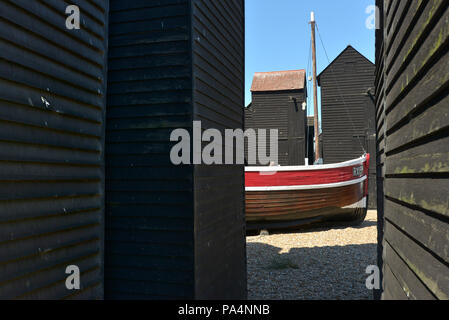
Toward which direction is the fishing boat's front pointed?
to the viewer's right

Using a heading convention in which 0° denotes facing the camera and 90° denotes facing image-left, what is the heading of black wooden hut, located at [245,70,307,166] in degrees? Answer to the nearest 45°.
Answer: approximately 0°

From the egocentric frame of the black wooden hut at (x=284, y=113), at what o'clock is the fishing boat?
The fishing boat is roughly at 12 o'clock from the black wooden hut.

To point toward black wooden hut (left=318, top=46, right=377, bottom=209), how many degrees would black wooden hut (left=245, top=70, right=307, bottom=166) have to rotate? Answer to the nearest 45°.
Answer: approximately 45° to its left

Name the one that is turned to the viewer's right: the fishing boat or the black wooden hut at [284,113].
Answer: the fishing boat

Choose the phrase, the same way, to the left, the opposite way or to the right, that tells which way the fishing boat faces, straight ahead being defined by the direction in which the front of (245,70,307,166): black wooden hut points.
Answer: to the left

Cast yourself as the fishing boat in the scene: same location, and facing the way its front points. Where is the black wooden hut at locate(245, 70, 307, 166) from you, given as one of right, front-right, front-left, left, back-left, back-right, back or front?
left

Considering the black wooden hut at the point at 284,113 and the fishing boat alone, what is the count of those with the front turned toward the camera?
1

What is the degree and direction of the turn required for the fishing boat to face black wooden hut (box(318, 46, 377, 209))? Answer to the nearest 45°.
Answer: approximately 90° to its left
